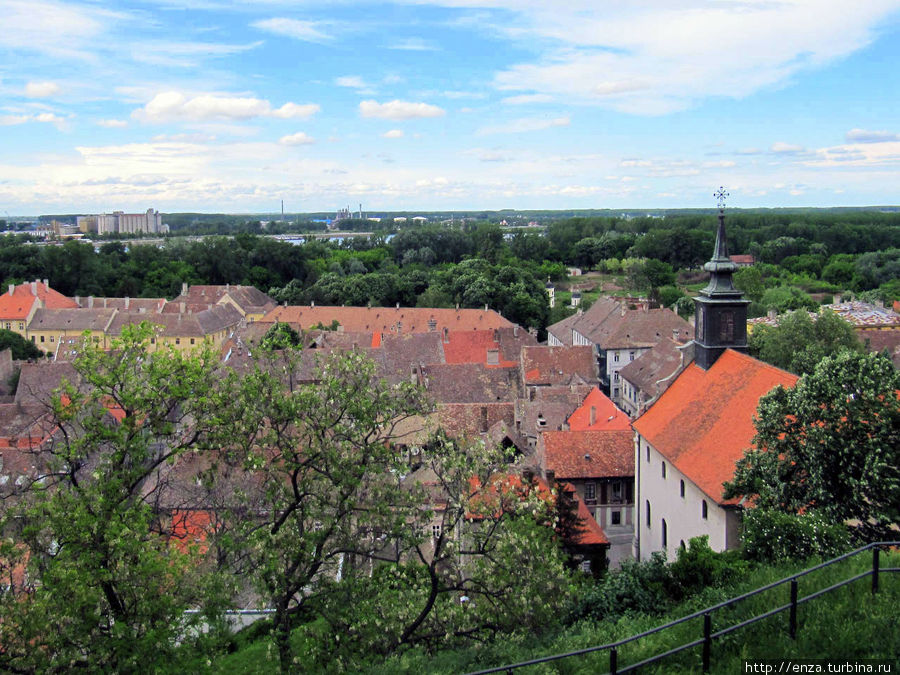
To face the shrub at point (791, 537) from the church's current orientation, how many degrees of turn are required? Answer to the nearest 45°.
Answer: approximately 135° to its left

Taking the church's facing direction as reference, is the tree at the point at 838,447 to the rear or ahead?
to the rear

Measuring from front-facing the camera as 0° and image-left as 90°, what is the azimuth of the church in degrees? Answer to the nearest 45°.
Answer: approximately 135°

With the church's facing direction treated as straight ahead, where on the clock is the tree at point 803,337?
The tree is roughly at 2 o'clock from the church.

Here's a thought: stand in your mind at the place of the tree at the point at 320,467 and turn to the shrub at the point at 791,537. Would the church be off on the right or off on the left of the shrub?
left

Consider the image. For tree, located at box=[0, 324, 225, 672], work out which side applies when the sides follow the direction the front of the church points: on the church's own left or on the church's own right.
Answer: on the church's own left

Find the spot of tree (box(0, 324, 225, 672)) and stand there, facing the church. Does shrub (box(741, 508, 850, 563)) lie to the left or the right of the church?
right
